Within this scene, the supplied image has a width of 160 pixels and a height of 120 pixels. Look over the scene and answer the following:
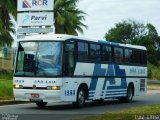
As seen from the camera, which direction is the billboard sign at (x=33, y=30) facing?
toward the camera

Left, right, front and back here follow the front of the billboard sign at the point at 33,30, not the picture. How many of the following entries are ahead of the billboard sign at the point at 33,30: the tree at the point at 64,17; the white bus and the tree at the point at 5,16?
1

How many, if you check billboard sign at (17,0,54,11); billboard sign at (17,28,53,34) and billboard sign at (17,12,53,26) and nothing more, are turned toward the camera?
3

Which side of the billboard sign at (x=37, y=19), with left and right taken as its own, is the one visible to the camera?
front

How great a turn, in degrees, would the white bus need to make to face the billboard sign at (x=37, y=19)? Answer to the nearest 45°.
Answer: approximately 135° to its right

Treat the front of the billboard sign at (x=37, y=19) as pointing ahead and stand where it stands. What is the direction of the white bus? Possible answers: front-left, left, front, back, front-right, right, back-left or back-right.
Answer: front

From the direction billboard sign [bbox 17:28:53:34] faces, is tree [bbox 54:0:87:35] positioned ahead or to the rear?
to the rear

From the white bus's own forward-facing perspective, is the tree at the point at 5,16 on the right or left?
on its right

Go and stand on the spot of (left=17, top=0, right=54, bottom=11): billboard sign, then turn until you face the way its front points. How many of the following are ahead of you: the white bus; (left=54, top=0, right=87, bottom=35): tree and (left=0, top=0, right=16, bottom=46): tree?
1

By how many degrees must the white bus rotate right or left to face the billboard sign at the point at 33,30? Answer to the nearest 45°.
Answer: approximately 135° to its right

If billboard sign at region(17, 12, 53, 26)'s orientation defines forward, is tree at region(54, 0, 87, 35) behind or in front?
behind

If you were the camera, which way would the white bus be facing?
facing the viewer and to the left of the viewer

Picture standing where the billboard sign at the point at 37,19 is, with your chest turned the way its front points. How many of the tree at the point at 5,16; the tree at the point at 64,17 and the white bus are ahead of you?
1
